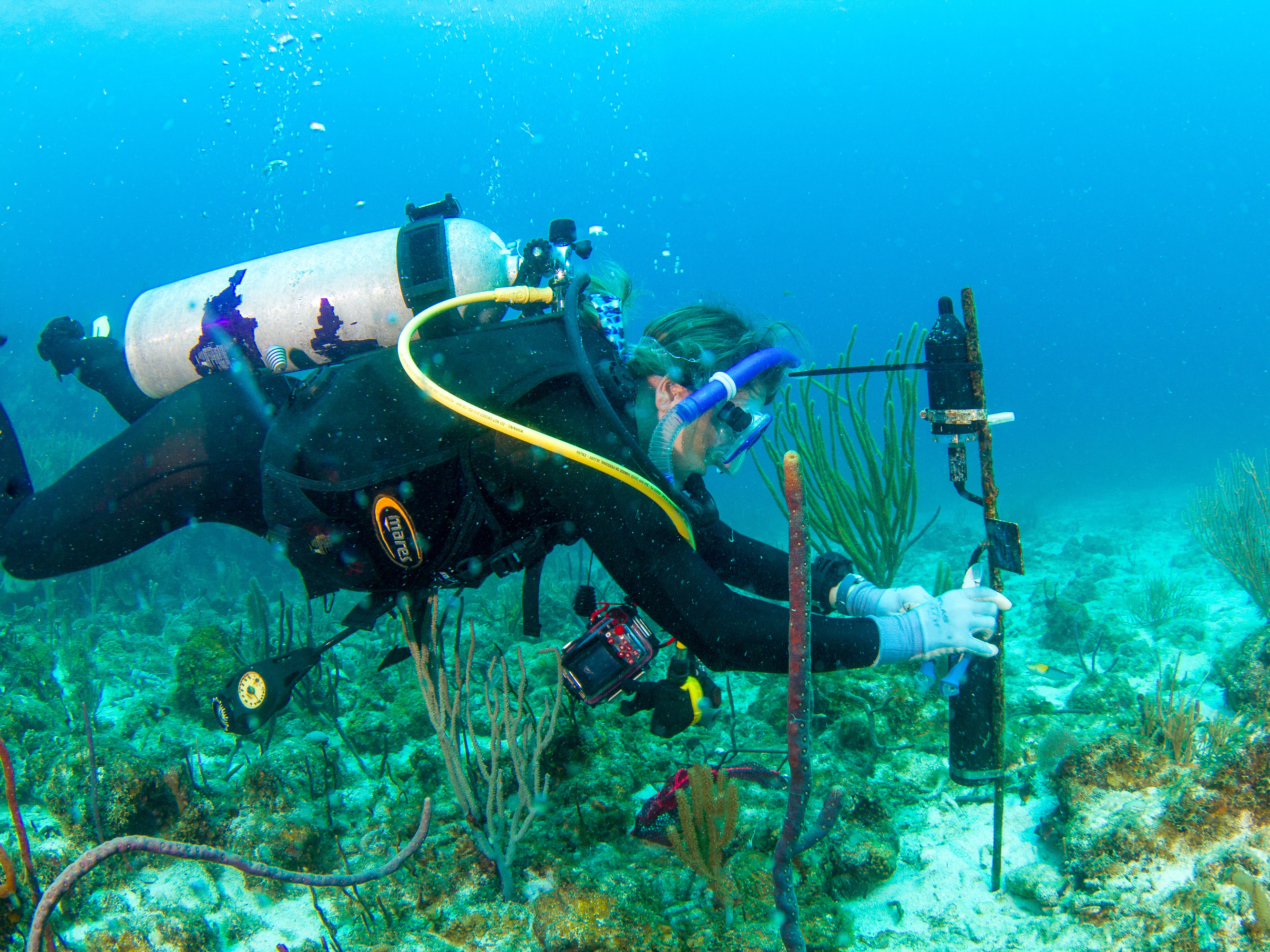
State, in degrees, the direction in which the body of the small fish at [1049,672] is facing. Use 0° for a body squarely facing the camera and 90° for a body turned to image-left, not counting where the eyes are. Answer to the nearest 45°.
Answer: approximately 90°

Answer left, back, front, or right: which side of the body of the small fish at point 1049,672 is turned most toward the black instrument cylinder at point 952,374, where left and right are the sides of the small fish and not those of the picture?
left

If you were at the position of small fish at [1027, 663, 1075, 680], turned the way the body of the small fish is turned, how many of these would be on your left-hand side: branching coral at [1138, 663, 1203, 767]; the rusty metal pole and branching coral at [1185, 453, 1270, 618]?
2

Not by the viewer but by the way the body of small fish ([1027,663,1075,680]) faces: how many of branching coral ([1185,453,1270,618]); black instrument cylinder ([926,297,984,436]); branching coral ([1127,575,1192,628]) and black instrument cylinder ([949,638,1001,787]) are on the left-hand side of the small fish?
2

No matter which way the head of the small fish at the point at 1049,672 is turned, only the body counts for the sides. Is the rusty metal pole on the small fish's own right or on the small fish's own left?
on the small fish's own left
